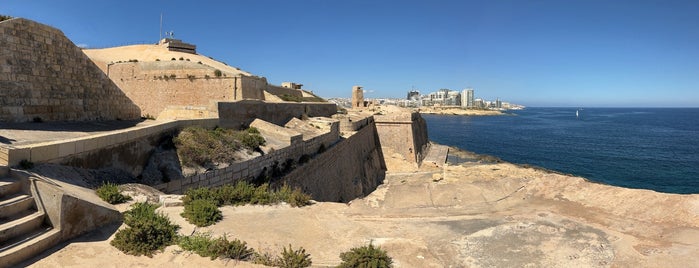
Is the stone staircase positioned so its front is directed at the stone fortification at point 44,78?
no

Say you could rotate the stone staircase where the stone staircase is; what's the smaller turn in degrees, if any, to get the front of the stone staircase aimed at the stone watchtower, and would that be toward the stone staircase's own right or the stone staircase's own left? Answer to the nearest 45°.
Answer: approximately 90° to the stone staircase's own left

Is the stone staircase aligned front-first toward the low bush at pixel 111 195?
no

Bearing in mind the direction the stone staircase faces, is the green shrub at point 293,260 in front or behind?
in front

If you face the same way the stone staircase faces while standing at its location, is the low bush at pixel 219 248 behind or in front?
in front

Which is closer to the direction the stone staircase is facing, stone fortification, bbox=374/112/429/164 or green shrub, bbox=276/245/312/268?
the green shrub

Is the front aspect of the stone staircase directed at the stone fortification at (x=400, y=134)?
no

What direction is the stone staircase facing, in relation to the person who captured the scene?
facing the viewer and to the right of the viewer

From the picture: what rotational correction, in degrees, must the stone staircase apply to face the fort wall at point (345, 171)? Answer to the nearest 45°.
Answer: approximately 90° to its left

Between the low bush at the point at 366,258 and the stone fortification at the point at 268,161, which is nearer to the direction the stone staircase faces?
the low bush

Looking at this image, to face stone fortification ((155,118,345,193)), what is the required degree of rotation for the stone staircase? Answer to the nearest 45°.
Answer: approximately 90° to its left

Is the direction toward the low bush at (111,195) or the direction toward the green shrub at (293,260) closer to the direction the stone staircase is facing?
the green shrub
